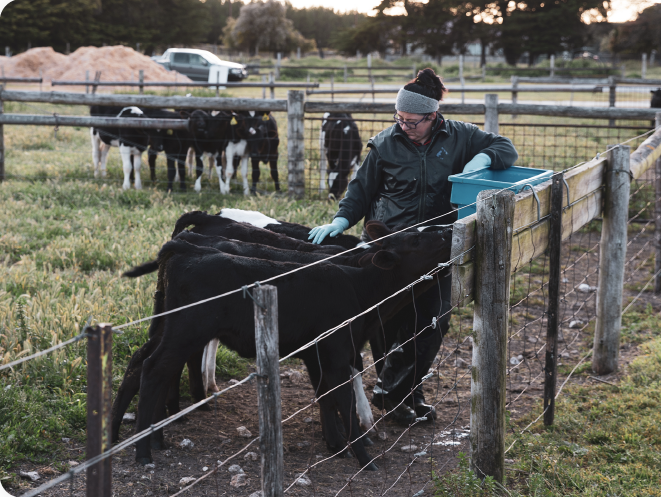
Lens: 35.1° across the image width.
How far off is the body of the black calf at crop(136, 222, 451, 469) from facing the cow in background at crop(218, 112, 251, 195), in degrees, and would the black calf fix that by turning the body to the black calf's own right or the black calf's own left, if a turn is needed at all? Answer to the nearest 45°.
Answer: approximately 90° to the black calf's own left

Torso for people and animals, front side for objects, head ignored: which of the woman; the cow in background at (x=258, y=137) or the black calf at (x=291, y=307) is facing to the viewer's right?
the black calf

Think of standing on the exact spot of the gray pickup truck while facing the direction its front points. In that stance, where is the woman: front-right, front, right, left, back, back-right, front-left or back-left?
front-right

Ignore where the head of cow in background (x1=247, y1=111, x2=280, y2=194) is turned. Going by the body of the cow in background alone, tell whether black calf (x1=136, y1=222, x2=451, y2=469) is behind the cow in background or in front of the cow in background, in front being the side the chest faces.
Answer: in front

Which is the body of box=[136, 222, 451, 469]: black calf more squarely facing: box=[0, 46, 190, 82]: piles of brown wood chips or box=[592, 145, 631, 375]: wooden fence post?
the wooden fence post

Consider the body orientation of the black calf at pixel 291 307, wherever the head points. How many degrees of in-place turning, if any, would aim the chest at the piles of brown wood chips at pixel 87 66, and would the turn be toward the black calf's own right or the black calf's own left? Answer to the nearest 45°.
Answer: approximately 90° to the black calf's own left

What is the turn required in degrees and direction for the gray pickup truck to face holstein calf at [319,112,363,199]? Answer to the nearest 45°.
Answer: approximately 45° to its right

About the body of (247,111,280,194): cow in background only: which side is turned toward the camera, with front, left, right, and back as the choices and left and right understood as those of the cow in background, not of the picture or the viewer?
front

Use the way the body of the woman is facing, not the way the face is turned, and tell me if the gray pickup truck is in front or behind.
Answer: behind

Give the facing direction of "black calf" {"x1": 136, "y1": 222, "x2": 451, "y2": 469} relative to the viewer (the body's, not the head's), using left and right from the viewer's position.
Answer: facing to the right of the viewer

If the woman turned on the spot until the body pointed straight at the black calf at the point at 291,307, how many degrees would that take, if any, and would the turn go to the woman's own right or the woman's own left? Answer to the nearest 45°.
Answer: approximately 45° to the woman's own right

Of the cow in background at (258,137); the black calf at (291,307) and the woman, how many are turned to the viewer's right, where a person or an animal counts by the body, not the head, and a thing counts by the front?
1

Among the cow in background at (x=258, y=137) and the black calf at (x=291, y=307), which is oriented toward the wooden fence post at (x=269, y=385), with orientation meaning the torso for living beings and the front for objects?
the cow in background

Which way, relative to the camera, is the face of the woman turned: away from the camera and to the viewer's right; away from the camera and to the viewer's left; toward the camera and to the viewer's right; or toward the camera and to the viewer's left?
toward the camera and to the viewer's left

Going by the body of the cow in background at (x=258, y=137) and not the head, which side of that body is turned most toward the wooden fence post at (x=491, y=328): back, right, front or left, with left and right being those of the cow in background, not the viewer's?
front
